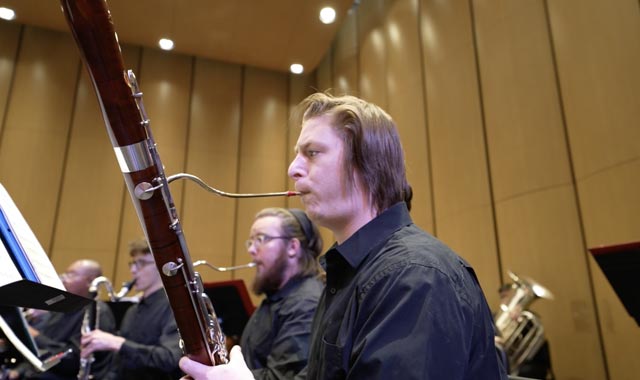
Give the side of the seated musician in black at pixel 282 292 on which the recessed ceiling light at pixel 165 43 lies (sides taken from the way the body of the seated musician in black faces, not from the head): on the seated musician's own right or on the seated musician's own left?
on the seated musician's own right

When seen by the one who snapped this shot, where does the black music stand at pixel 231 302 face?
facing away from the viewer and to the right of the viewer

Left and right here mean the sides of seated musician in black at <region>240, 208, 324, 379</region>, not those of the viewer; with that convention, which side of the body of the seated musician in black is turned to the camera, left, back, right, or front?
left

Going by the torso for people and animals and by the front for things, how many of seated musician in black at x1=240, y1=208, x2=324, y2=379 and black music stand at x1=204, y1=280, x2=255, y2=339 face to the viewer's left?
1

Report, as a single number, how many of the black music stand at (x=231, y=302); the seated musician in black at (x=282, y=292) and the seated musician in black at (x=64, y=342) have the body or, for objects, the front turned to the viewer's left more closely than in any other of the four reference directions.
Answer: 2

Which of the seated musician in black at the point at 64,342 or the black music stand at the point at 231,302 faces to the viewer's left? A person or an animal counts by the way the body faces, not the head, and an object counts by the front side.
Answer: the seated musician in black

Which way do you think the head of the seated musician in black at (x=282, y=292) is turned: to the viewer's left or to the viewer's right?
to the viewer's left

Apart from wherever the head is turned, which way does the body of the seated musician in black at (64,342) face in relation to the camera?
to the viewer's left
